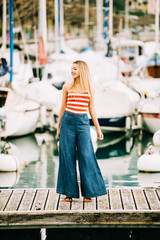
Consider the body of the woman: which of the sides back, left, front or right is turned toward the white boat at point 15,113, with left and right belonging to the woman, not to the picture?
back

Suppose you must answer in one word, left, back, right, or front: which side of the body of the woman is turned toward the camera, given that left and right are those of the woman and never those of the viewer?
front

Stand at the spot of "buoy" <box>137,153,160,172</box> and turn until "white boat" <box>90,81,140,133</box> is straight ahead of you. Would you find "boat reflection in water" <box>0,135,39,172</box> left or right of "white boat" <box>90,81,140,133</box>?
left

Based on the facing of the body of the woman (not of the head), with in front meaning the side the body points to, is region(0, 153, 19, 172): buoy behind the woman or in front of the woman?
behind

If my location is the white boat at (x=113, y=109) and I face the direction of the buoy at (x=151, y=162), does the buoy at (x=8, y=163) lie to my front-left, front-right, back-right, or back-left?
front-right

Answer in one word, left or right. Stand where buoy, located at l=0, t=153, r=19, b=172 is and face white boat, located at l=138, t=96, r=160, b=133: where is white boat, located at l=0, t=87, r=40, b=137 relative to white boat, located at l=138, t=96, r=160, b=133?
left

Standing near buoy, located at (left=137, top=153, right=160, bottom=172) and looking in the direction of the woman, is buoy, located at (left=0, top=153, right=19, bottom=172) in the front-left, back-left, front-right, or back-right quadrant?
front-right

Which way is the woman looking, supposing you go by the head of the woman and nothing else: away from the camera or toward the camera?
toward the camera

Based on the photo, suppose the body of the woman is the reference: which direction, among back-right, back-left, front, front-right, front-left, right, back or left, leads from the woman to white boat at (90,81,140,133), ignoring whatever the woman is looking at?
back

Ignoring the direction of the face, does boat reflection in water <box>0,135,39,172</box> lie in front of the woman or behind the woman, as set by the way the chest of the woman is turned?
behind

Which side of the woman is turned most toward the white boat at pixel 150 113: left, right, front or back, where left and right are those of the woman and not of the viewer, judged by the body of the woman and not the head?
back
